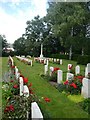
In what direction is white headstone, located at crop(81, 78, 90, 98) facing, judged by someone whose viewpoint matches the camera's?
facing the viewer and to the left of the viewer

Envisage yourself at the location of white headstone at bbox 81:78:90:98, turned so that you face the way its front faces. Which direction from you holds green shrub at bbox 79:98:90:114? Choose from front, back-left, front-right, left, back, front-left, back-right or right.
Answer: front-left

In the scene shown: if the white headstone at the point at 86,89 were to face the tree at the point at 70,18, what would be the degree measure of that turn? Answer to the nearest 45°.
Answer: approximately 135° to its right

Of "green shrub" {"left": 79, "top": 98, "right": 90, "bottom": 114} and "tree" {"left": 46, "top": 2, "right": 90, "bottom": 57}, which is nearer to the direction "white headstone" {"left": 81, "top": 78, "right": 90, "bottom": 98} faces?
the green shrub
